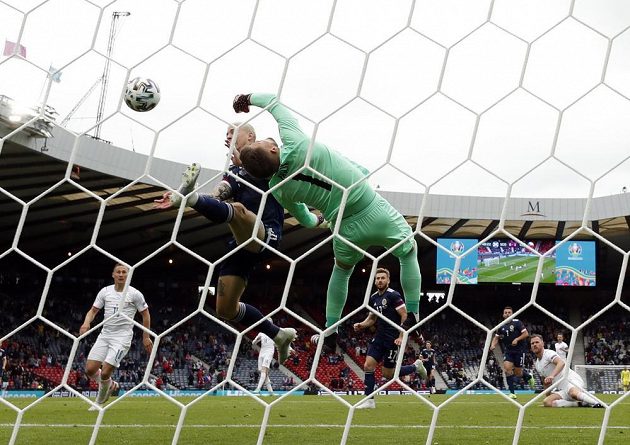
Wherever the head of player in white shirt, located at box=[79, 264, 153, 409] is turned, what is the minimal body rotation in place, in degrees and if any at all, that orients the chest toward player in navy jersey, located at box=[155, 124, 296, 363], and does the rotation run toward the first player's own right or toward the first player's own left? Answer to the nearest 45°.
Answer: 0° — they already face them

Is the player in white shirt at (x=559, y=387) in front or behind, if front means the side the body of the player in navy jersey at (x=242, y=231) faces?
behind

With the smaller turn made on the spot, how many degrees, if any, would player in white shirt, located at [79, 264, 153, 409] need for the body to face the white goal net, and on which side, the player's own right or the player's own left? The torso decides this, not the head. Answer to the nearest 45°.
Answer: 0° — they already face it

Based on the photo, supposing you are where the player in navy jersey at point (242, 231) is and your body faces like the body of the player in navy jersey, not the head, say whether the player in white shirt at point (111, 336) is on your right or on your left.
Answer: on your right

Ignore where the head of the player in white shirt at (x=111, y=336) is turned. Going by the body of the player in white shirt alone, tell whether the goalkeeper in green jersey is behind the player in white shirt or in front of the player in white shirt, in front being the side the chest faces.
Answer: in front

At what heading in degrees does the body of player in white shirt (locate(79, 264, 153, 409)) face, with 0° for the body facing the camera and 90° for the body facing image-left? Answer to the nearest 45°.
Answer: approximately 0°

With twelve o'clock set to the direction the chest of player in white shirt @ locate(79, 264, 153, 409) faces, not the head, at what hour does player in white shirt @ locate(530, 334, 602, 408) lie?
player in white shirt @ locate(530, 334, 602, 408) is roughly at 9 o'clock from player in white shirt @ locate(79, 264, 153, 409).

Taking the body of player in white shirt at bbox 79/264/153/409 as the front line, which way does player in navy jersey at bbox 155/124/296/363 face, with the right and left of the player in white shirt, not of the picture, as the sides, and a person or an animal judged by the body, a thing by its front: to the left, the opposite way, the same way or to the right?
to the right

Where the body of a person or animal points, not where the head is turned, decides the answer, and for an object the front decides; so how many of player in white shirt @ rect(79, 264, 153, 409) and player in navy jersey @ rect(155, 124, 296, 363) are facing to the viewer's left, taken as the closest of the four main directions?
1

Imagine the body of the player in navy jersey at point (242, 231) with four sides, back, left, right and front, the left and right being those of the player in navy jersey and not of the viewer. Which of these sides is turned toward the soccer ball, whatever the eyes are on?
front
